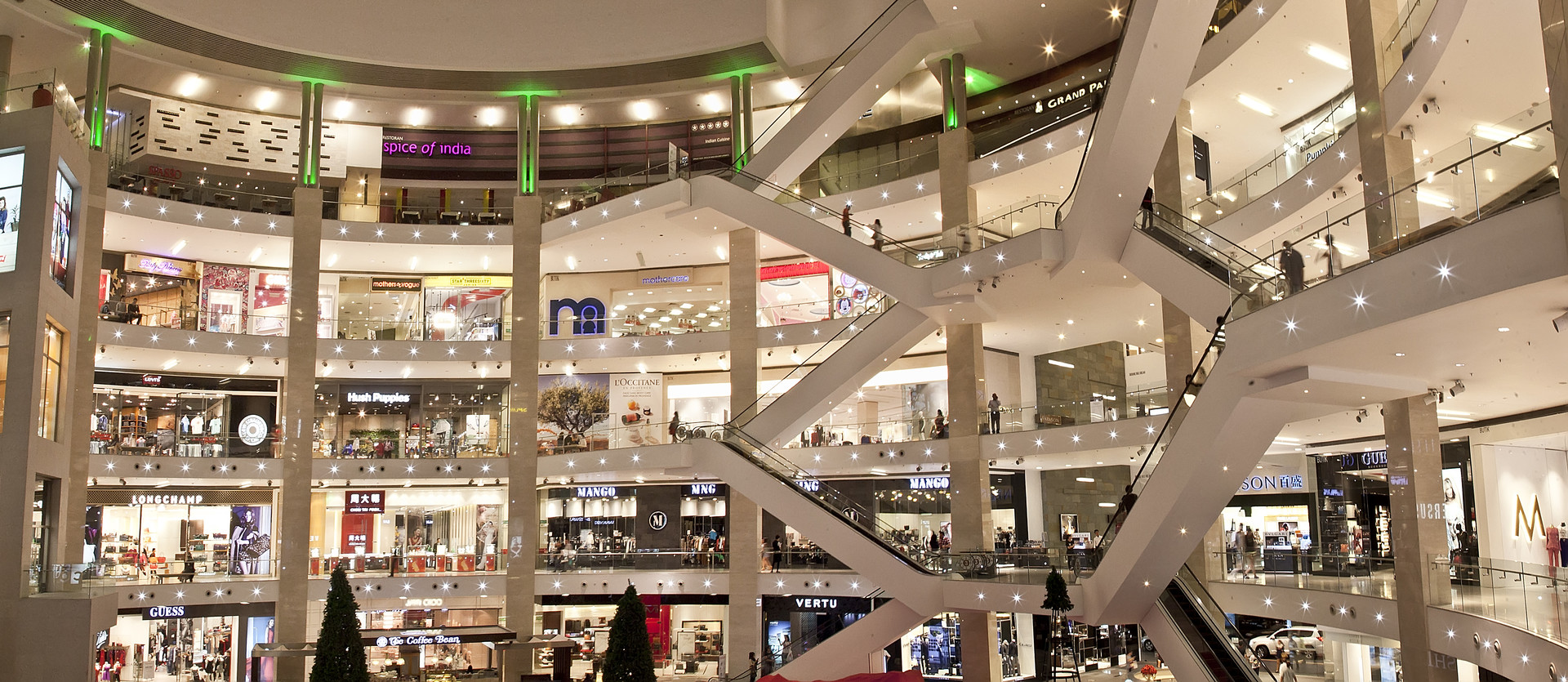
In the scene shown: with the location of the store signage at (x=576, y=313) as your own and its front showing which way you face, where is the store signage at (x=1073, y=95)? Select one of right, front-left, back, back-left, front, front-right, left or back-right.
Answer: front-left

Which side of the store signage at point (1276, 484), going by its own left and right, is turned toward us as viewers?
front

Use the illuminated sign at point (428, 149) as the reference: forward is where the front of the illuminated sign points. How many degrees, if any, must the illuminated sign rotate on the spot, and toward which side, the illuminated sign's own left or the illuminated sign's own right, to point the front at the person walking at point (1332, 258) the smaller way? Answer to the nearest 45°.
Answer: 0° — it already faces them

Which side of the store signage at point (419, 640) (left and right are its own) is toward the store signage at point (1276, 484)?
left

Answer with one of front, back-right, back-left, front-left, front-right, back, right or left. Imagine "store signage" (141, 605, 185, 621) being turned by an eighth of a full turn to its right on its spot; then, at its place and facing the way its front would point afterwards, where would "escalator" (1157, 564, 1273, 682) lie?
left

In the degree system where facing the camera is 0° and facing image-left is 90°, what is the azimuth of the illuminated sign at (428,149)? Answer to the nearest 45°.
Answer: approximately 0°

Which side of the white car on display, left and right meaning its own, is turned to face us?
left

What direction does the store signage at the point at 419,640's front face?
toward the camera

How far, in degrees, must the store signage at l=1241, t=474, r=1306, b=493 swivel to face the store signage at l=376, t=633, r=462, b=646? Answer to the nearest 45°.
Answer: approximately 45° to its right

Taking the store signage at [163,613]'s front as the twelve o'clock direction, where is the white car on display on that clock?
The white car on display is roughly at 10 o'clock from the store signage.

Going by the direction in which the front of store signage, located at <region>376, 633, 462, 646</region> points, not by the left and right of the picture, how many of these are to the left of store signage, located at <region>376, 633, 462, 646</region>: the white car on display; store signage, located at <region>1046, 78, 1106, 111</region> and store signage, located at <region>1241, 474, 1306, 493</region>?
3

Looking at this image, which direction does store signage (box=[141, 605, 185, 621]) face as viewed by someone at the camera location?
facing the viewer

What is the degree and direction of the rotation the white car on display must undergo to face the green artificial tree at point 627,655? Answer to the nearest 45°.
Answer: approximately 45° to its left
